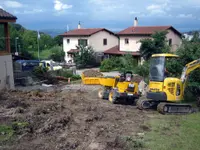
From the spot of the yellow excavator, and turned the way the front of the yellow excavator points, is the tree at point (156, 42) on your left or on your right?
on your left

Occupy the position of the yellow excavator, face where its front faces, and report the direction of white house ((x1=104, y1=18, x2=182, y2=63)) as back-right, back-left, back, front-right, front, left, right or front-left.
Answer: front-left

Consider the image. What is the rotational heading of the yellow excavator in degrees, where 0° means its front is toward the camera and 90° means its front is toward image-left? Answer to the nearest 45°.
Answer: approximately 225°
